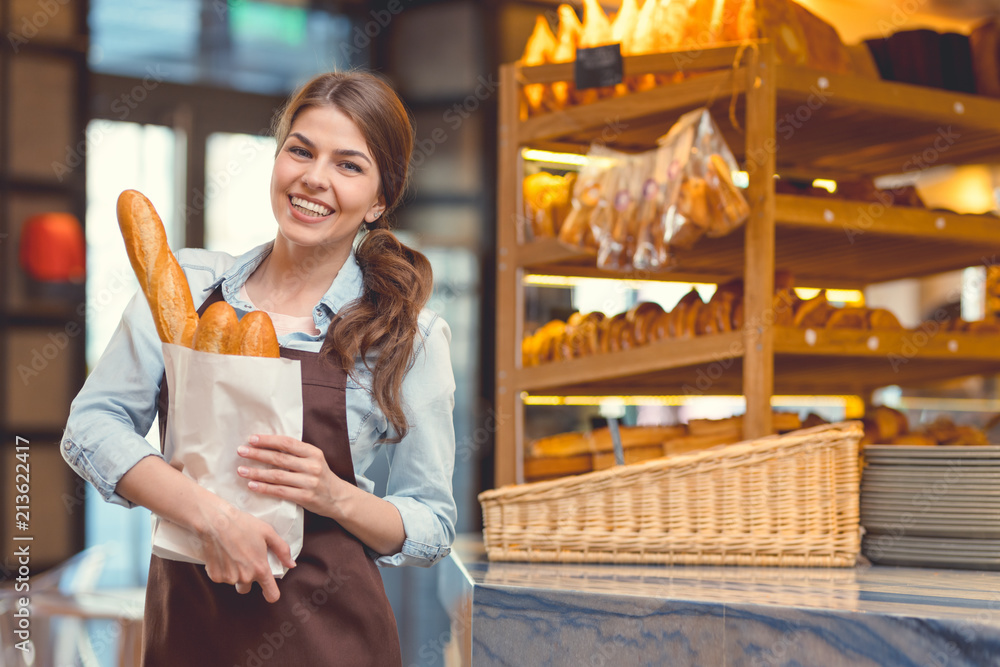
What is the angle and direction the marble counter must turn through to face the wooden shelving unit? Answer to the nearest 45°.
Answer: approximately 180°

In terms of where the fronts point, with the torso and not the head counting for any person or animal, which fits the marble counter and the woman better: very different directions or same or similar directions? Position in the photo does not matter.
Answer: same or similar directions

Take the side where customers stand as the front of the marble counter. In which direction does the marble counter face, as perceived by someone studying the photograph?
facing the viewer

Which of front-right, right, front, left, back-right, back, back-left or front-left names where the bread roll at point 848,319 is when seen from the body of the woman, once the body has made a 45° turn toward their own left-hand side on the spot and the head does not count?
left

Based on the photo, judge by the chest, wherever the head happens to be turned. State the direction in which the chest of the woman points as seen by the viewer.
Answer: toward the camera

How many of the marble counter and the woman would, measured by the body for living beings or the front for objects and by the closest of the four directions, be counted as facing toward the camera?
2

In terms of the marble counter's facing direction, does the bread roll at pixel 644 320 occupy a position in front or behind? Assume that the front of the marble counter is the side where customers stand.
behind

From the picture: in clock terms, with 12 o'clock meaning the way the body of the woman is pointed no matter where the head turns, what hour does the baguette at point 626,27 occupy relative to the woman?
The baguette is roughly at 7 o'clock from the woman.

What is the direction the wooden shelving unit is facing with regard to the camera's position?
facing the viewer and to the left of the viewer

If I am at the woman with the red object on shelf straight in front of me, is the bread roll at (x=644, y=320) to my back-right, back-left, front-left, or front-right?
front-right
